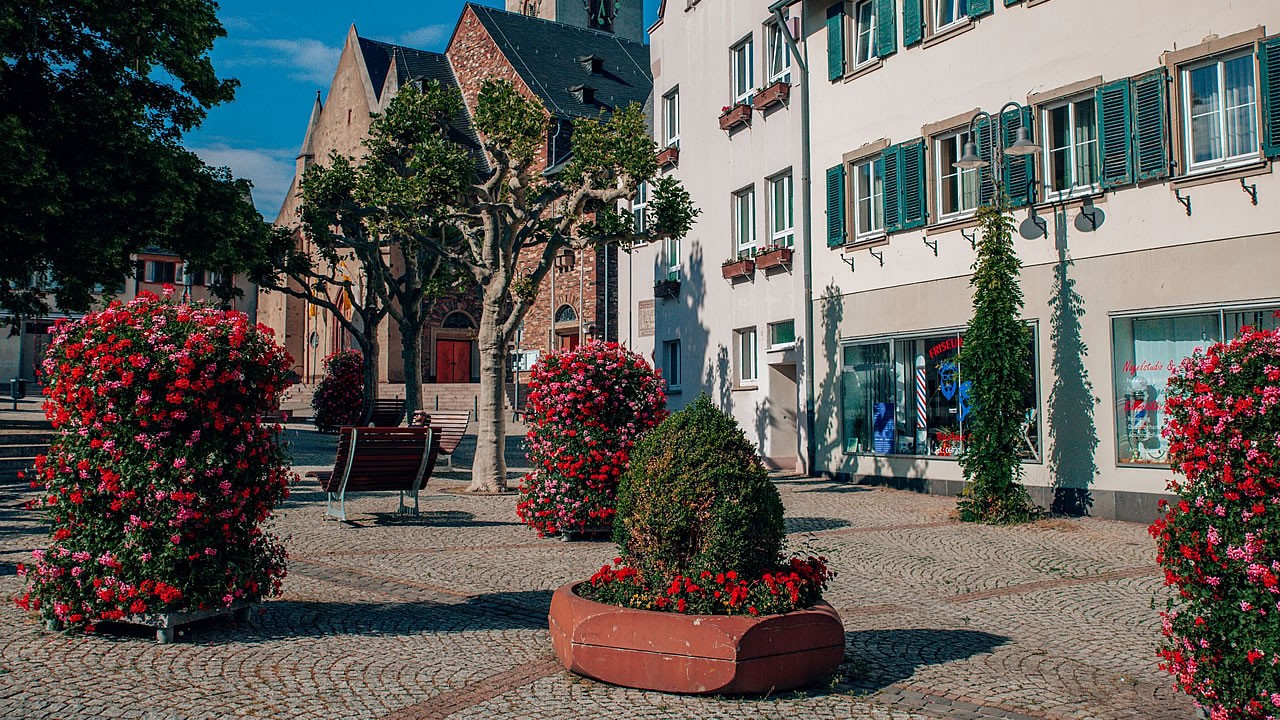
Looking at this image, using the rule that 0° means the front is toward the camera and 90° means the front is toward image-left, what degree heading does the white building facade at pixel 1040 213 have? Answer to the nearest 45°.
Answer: approximately 45°

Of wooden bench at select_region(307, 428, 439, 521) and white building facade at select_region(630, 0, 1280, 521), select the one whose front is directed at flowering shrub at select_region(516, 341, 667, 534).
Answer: the white building facade

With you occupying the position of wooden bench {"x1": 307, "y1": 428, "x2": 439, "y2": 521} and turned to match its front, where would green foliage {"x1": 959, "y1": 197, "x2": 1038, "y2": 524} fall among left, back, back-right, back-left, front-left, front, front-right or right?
back-right

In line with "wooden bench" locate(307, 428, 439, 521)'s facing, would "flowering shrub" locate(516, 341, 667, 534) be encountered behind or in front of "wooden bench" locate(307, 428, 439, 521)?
behind

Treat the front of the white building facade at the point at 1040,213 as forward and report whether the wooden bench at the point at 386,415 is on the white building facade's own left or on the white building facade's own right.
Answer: on the white building facade's own right

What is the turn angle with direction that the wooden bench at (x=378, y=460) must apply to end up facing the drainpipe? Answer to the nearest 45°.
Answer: approximately 90° to its right
